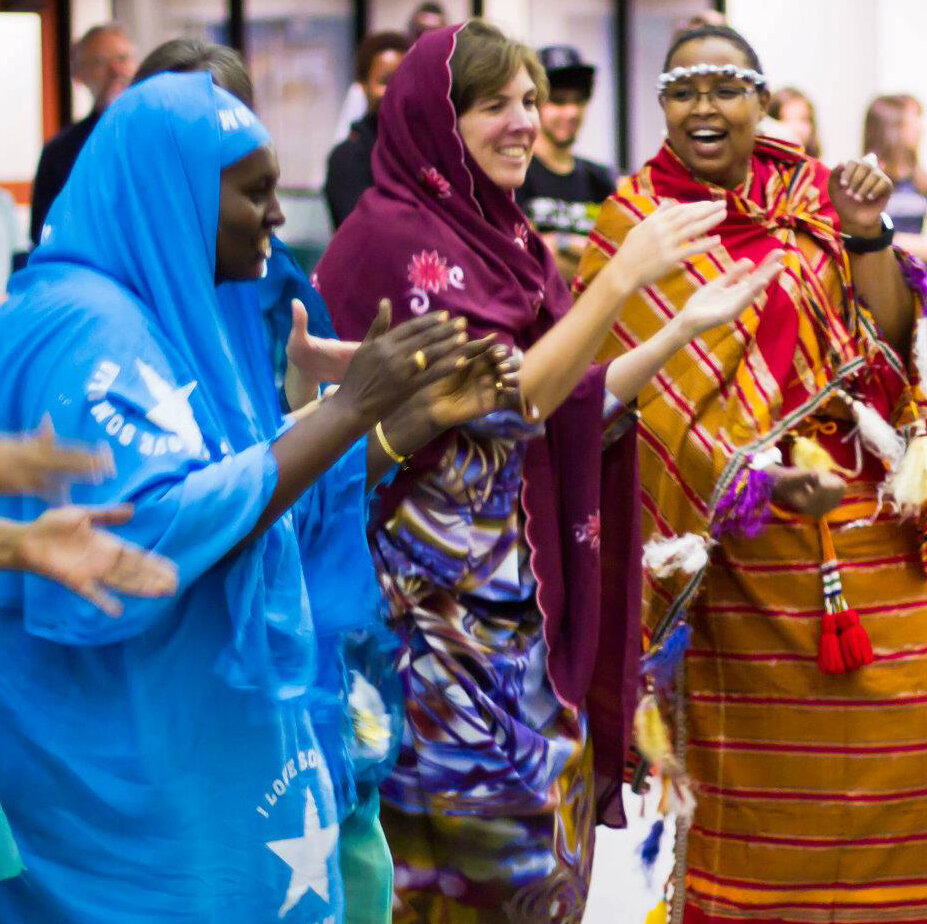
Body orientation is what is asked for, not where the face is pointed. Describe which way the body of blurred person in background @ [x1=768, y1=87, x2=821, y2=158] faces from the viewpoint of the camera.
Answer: toward the camera

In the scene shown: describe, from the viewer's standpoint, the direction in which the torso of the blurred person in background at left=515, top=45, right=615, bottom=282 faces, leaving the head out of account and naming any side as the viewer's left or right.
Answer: facing the viewer

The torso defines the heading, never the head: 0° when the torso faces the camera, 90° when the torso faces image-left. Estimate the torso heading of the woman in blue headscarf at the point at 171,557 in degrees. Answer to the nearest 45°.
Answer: approximately 270°

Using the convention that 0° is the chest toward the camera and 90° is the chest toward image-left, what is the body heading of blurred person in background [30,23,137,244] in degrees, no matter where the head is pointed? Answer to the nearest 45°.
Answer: approximately 315°

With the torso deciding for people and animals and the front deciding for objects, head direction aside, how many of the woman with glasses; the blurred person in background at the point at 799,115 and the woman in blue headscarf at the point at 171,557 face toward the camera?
2

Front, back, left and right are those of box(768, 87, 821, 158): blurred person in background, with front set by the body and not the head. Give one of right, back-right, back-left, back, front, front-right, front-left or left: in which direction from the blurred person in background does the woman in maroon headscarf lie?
front

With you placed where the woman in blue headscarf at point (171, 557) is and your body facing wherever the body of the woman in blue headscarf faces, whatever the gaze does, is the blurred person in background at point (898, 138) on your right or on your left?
on your left

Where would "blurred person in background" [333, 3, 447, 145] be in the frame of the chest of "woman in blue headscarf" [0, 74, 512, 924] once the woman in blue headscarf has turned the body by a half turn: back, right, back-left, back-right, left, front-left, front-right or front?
right

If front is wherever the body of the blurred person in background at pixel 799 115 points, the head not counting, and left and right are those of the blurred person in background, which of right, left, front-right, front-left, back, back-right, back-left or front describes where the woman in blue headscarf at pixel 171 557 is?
front

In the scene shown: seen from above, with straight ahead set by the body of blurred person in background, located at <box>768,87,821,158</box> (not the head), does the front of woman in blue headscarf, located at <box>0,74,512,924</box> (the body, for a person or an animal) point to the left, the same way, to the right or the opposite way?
to the left
